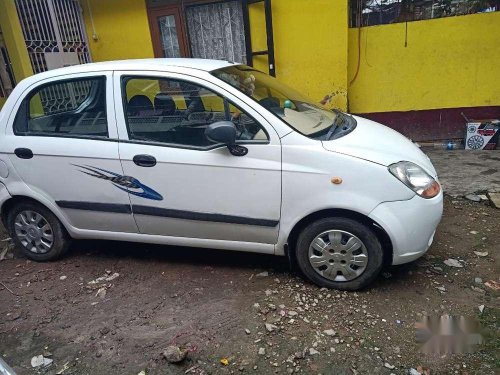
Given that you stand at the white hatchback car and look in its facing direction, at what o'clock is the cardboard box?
The cardboard box is roughly at 11 o'clock from the white hatchback car.

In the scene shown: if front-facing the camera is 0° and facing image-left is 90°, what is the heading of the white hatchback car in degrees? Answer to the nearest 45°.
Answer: approximately 270°
